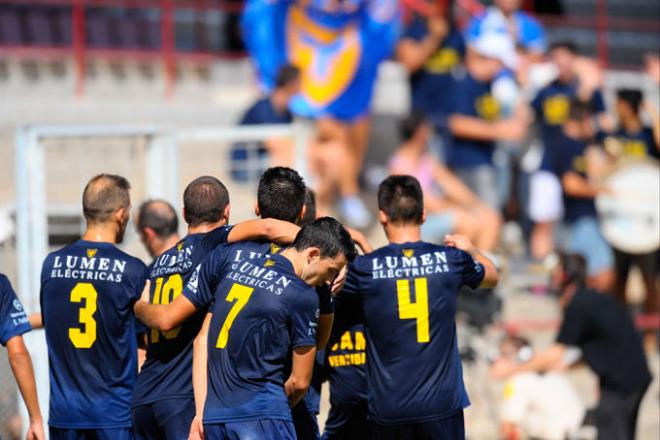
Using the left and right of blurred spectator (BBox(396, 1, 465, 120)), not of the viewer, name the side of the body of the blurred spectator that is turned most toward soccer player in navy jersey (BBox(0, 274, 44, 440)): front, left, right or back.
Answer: front

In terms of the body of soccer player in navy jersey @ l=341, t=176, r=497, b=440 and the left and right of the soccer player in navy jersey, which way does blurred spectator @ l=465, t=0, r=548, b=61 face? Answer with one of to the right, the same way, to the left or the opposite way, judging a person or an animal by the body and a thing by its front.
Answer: the opposite way

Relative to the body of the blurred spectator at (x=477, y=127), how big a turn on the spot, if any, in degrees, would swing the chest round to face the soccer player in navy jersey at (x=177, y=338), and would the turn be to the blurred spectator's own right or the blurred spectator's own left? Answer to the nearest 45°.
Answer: approximately 45° to the blurred spectator's own right

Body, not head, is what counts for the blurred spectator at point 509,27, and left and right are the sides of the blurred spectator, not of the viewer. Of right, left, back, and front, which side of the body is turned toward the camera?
front

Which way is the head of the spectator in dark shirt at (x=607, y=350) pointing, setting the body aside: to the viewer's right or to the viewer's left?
to the viewer's left

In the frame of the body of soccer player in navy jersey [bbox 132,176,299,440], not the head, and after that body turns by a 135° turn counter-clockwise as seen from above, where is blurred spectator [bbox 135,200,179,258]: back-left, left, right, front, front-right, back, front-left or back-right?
right

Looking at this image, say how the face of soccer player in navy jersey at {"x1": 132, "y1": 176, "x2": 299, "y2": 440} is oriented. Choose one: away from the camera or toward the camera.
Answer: away from the camera

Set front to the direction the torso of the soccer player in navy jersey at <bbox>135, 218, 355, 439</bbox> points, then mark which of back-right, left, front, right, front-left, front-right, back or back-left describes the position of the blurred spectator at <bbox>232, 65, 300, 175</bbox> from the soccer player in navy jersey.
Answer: front-left

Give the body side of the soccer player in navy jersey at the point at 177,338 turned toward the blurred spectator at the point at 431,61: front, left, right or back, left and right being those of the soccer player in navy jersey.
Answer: front

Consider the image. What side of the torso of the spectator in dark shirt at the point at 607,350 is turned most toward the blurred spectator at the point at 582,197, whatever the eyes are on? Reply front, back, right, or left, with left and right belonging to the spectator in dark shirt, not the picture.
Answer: right

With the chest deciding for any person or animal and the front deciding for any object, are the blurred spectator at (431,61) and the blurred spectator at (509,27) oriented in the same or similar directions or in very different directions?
same or similar directions

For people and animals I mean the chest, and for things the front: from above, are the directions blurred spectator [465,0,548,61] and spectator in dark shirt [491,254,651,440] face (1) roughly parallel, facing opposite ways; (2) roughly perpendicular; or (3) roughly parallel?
roughly perpendicular

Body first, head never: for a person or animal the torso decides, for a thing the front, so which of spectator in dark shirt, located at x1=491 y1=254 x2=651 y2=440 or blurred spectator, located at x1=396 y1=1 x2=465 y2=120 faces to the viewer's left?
the spectator in dark shirt

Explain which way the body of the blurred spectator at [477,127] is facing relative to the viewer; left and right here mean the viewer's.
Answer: facing the viewer and to the right of the viewer

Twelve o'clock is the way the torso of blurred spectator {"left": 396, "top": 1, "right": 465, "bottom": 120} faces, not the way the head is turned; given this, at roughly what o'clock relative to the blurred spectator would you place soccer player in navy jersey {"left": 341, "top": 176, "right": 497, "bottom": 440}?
The soccer player in navy jersey is roughly at 12 o'clock from the blurred spectator.

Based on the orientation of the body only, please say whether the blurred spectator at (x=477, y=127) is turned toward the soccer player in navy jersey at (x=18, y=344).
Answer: no

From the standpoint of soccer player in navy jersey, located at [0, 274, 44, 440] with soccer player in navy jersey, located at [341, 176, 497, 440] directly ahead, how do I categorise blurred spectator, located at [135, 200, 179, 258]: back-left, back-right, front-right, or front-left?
front-left

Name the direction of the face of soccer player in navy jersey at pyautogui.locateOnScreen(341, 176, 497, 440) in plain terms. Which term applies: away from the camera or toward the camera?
away from the camera
